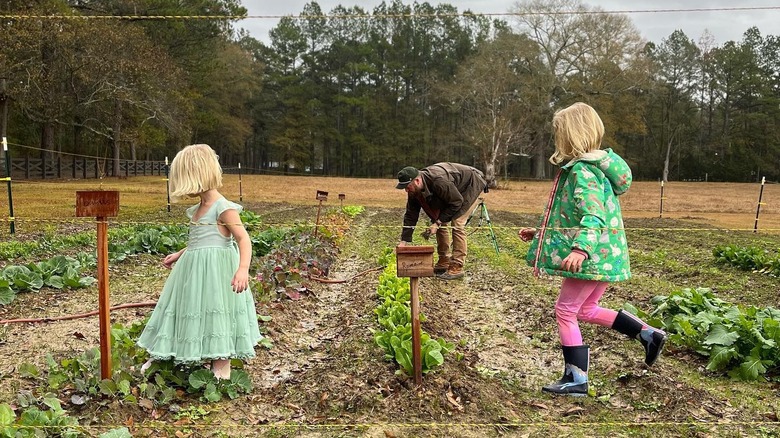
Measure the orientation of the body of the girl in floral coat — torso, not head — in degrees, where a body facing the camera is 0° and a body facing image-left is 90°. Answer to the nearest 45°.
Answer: approximately 90°

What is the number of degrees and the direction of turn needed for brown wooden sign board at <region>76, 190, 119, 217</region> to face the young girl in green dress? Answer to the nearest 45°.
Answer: approximately 90° to its left

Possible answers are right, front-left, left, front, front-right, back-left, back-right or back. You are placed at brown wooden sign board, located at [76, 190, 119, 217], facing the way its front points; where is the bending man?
back-left

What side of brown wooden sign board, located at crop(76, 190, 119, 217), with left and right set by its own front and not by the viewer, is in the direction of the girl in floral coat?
left

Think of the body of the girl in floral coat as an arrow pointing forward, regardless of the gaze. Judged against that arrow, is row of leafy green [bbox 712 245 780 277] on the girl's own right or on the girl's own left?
on the girl's own right

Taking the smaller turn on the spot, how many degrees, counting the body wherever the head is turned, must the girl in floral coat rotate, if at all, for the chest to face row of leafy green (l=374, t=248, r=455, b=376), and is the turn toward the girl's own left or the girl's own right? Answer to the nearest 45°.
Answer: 0° — they already face it

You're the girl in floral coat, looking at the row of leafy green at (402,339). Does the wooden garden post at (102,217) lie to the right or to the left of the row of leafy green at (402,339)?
left

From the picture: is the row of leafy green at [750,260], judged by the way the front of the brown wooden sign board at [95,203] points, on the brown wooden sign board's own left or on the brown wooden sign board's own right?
on the brown wooden sign board's own left

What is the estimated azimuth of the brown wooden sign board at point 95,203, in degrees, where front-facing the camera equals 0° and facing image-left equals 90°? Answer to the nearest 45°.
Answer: approximately 0°

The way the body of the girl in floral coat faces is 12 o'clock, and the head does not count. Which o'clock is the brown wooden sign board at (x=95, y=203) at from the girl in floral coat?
The brown wooden sign board is roughly at 11 o'clock from the girl in floral coat.

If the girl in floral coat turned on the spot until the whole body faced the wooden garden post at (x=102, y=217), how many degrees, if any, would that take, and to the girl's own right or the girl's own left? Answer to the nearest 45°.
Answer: approximately 45° to the girl's own left
